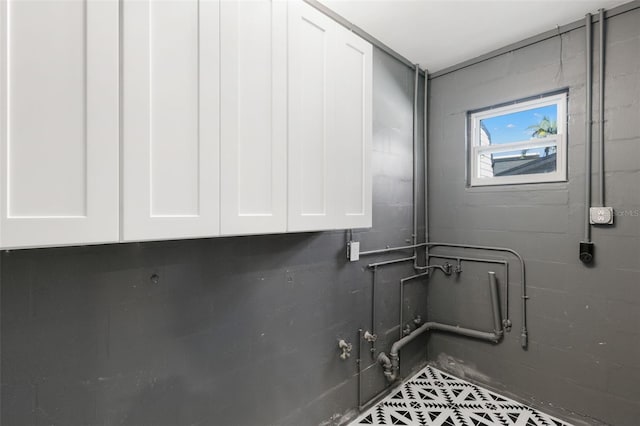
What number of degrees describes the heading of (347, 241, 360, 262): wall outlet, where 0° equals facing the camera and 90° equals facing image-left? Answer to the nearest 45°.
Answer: approximately 315°

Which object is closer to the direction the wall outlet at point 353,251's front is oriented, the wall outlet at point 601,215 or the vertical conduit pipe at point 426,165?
the wall outlet

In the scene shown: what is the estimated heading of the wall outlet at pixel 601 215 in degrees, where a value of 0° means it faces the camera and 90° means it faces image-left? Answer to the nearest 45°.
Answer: approximately 0°

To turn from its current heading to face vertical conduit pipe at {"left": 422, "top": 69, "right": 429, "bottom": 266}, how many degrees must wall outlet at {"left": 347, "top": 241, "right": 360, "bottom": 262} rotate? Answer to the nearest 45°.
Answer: approximately 90° to its left

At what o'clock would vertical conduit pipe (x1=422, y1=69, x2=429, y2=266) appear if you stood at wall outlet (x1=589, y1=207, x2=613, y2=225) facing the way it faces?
The vertical conduit pipe is roughly at 3 o'clock from the wall outlet.

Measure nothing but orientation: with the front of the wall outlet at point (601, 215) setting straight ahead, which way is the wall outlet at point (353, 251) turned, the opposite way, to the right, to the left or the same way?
to the left

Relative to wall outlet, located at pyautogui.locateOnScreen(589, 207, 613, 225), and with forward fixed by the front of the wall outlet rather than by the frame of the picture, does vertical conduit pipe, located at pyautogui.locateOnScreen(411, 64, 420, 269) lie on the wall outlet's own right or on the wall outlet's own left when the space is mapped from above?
on the wall outlet's own right

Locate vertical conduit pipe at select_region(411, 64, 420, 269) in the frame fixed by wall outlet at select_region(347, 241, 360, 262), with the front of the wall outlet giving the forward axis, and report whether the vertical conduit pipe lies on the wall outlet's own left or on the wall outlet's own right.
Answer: on the wall outlet's own left
